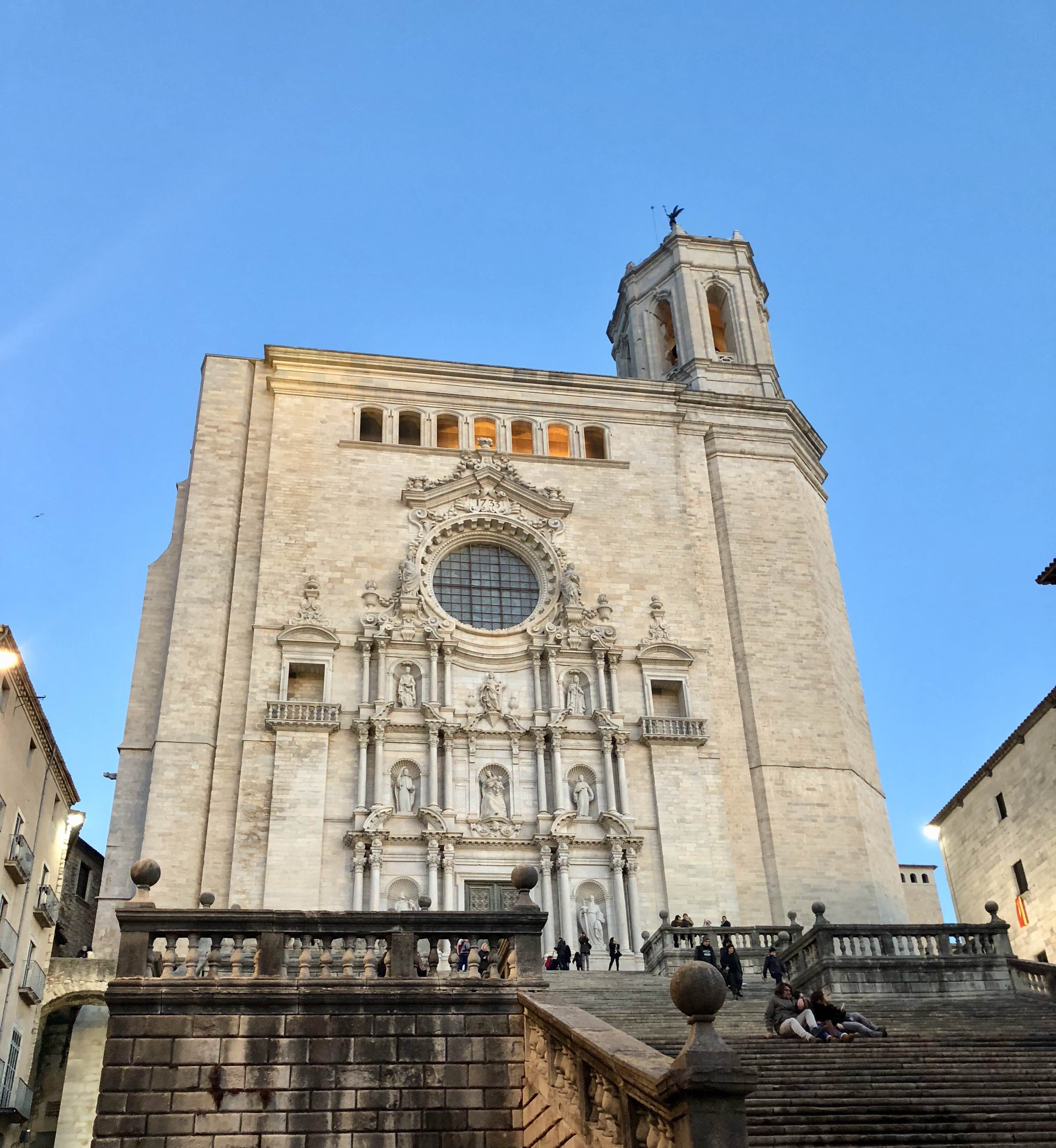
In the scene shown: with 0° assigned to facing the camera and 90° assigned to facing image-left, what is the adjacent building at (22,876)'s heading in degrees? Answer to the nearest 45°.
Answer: approximately 270°

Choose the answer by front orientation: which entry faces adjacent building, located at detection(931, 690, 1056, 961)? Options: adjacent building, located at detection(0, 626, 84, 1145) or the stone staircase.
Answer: adjacent building, located at detection(0, 626, 84, 1145)

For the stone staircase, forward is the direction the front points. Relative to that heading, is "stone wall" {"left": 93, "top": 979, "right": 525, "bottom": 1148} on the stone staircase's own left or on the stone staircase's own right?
on the stone staircase's own right

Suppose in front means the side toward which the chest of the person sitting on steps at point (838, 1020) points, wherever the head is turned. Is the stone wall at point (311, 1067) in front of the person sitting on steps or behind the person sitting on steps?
behind

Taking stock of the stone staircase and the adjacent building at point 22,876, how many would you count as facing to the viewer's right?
1

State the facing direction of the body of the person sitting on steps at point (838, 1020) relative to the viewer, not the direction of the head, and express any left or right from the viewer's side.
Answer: facing to the right of the viewer

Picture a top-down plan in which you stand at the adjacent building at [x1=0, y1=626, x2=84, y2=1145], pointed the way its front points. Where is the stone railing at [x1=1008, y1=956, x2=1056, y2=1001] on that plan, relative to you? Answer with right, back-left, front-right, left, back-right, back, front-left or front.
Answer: front-right

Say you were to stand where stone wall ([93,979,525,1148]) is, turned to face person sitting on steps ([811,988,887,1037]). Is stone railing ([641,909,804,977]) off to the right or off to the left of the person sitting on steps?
left

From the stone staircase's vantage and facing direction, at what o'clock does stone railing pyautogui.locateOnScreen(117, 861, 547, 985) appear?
The stone railing is roughly at 3 o'clock from the stone staircase.
